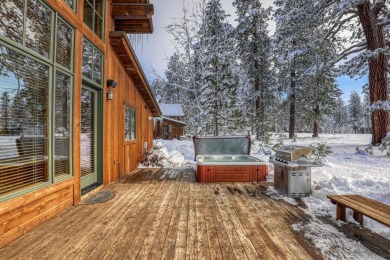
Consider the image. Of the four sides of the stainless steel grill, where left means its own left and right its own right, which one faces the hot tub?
right

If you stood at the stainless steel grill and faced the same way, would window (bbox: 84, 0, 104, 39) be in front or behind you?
in front

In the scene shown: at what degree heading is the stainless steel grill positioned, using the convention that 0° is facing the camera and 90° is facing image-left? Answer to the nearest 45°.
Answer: approximately 45°

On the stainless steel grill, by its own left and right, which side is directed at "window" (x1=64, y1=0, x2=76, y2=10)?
front

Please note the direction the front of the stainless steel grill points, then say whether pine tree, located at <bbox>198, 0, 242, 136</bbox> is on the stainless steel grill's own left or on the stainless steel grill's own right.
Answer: on the stainless steel grill's own right

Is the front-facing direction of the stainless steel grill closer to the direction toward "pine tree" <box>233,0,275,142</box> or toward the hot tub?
the hot tub

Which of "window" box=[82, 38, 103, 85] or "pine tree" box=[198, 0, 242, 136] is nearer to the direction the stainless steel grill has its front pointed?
the window

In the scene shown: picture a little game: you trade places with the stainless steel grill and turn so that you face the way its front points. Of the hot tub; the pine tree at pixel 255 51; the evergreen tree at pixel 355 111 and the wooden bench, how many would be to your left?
1

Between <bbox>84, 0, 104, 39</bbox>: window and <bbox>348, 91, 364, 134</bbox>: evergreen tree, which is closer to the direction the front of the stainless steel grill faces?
the window

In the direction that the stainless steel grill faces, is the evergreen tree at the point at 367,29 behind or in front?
behind

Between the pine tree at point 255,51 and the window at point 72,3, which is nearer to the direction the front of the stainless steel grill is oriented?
the window

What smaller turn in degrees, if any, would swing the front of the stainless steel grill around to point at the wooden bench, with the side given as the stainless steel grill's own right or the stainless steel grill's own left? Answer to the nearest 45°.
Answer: approximately 90° to the stainless steel grill's own left
